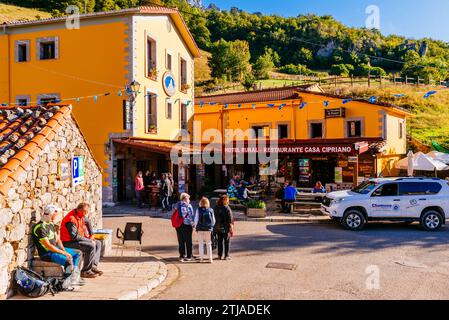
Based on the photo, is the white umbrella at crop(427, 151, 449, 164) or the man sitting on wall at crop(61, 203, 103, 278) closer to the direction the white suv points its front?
the man sitting on wall

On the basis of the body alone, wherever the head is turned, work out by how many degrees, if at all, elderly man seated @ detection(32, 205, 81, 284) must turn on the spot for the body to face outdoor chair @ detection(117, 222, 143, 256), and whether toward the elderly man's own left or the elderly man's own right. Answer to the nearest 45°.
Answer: approximately 90° to the elderly man's own left

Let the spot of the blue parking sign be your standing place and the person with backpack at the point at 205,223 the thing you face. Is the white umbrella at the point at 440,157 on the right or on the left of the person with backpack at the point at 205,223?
left

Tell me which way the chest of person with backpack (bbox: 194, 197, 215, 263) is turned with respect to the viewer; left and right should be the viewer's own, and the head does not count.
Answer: facing away from the viewer

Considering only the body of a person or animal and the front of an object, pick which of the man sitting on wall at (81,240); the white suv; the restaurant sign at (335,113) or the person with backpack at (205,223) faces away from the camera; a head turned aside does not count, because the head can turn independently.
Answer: the person with backpack

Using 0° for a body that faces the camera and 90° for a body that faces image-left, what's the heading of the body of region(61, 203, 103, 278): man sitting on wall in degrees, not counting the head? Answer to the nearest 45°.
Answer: approximately 270°

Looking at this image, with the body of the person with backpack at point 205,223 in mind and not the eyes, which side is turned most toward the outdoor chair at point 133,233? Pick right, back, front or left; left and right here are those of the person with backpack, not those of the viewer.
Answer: left
